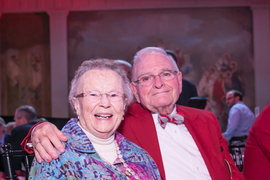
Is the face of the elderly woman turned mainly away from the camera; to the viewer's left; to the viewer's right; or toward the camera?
toward the camera

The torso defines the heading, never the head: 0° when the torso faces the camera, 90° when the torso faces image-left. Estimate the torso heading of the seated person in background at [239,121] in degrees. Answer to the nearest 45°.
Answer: approximately 90°

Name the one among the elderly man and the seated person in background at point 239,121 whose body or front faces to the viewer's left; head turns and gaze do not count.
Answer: the seated person in background

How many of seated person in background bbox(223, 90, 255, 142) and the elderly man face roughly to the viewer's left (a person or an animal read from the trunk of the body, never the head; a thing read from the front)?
1

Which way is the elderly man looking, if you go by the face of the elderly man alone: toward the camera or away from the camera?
toward the camera

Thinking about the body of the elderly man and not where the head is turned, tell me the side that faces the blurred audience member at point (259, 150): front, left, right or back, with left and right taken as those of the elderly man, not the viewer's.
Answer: left

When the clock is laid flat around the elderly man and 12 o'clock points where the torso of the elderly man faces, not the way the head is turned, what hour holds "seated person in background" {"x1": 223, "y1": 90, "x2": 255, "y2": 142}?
The seated person in background is roughly at 7 o'clock from the elderly man.

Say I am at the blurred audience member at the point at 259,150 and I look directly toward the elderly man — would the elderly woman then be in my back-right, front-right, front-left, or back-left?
front-left

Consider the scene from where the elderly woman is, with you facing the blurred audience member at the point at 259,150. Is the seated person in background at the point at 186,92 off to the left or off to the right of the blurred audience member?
left

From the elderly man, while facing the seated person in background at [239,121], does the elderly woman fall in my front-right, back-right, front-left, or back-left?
back-left

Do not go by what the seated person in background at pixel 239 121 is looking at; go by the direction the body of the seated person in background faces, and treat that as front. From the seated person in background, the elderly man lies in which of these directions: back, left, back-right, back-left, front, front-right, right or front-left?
left

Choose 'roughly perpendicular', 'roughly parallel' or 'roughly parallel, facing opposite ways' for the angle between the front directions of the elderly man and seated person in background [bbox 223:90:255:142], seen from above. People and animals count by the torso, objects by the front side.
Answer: roughly perpendicular

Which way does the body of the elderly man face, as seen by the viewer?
toward the camera

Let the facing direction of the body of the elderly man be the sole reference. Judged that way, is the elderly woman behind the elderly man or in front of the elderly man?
in front
